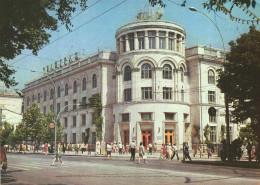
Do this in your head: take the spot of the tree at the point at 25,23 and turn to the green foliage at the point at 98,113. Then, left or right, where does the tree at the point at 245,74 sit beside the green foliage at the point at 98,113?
right

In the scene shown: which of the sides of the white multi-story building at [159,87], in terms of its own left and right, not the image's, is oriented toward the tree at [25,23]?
front

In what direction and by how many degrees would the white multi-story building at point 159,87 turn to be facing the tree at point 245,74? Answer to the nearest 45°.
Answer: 0° — it already faces it

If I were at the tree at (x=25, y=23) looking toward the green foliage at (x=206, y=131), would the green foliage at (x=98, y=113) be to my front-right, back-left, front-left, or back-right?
front-left

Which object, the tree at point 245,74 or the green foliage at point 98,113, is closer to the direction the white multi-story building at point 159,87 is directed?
the tree

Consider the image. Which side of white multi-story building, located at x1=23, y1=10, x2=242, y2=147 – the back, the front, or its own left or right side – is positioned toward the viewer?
front
